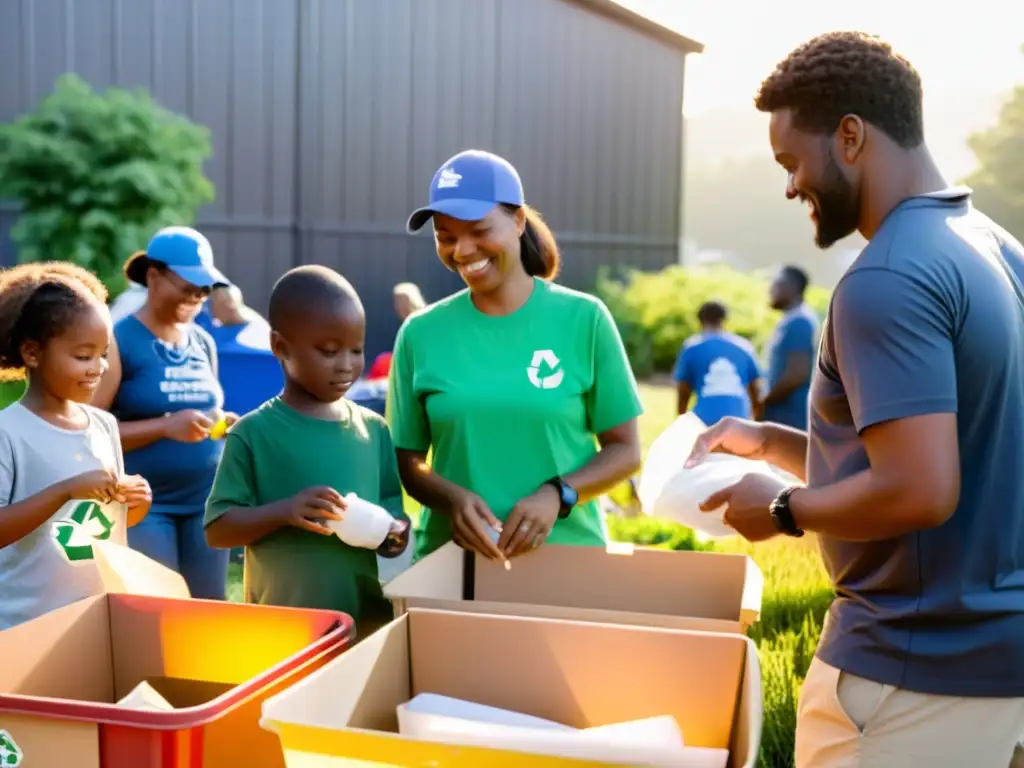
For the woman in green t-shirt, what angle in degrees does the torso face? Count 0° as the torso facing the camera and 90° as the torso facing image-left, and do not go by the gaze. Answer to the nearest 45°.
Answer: approximately 0°

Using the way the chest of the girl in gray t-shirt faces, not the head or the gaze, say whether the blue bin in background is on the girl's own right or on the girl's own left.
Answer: on the girl's own left

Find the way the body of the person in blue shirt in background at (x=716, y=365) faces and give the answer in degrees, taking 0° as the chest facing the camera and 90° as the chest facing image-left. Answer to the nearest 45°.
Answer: approximately 180°

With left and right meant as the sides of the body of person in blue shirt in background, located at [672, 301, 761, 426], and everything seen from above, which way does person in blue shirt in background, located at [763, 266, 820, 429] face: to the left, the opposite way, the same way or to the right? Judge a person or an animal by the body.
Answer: to the left

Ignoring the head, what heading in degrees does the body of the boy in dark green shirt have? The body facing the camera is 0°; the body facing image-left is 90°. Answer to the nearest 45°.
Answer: approximately 315°

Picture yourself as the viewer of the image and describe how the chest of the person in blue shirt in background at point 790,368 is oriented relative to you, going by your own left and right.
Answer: facing to the left of the viewer

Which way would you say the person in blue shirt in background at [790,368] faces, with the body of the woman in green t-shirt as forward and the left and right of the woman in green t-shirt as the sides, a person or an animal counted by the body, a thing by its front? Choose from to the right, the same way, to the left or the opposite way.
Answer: to the right

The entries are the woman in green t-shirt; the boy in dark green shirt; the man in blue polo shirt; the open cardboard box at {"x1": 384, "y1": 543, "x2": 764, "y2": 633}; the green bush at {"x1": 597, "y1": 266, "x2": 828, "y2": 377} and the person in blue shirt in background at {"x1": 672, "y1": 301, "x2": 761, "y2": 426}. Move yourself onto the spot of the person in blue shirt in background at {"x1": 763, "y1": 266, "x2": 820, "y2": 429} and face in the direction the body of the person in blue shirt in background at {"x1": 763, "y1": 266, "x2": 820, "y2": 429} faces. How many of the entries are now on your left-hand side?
4

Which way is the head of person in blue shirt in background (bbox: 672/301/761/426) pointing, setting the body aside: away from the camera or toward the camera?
away from the camera

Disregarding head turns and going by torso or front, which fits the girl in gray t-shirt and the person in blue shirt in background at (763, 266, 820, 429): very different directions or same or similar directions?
very different directions

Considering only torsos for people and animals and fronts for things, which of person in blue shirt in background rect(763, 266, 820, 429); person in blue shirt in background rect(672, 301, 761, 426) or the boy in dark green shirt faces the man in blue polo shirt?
the boy in dark green shirt

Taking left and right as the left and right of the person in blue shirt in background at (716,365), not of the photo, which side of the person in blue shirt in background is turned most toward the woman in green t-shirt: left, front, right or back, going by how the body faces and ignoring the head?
back

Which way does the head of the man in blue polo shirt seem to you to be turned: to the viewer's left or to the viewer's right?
to the viewer's left

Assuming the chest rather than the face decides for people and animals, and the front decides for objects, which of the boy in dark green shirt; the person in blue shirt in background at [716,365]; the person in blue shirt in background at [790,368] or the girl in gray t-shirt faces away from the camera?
the person in blue shirt in background at [716,365]

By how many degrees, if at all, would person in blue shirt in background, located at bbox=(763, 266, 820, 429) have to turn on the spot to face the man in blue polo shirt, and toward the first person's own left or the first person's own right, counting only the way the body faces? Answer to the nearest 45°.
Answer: approximately 90° to the first person's own left
